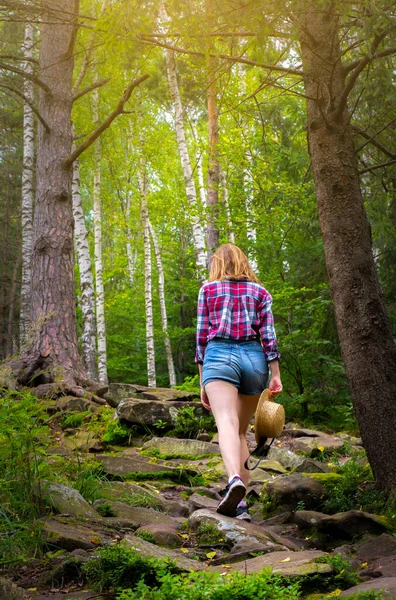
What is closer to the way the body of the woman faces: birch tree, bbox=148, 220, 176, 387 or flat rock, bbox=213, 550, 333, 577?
the birch tree

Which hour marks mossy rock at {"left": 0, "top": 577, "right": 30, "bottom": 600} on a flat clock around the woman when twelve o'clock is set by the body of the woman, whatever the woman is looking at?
The mossy rock is roughly at 7 o'clock from the woman.

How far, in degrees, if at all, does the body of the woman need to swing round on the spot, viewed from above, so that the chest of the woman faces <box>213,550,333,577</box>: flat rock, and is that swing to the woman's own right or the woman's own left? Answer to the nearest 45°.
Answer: approximately 180°

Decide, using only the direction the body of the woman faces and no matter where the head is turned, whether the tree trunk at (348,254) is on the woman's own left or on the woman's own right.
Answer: on the woman's own right

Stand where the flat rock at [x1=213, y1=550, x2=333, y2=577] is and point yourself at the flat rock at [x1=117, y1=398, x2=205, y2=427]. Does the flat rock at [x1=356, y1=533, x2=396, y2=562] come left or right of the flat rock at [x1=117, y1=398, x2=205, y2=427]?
right

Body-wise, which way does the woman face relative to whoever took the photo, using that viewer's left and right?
facing away from the viewer

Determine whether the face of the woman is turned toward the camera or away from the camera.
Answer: away from the camera

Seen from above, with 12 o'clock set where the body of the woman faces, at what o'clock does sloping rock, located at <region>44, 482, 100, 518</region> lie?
The sloping rock is roughly at 8 o'clock from the woman.

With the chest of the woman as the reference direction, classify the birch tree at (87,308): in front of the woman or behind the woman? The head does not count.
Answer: in front

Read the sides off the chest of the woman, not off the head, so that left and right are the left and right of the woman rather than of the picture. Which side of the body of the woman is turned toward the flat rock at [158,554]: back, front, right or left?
back
